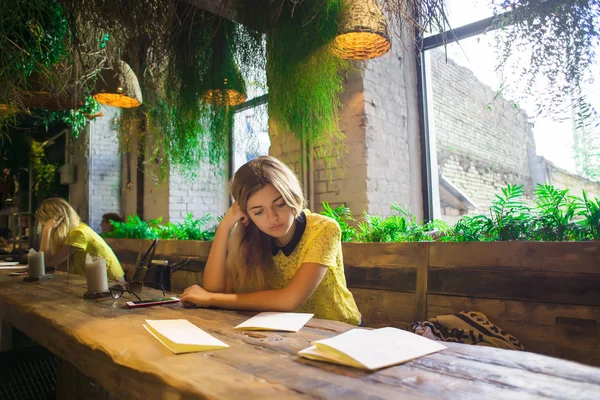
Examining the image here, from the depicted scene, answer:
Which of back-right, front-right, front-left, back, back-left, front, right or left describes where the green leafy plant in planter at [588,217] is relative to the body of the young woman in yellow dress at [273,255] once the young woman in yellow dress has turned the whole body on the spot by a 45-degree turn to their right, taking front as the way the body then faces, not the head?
back

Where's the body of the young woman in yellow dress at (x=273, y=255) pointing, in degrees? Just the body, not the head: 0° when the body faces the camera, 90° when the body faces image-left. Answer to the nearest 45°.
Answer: approximately 45°

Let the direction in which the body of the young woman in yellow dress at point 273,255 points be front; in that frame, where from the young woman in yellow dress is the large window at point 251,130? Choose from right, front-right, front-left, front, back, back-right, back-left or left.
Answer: back-right

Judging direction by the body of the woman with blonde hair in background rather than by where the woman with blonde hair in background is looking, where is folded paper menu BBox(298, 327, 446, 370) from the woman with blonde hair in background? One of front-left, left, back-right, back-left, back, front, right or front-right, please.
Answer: left

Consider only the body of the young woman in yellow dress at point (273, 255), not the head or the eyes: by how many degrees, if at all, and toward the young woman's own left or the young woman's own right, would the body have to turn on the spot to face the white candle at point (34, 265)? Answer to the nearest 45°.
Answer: approximately 90° to the young woman's own right

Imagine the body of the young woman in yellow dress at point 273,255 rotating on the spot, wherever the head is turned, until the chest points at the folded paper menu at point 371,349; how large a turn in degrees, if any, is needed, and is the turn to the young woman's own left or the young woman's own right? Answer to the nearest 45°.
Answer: approximately 45° to the young woman's own left

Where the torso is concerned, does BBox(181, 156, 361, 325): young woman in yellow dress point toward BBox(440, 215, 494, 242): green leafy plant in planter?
no

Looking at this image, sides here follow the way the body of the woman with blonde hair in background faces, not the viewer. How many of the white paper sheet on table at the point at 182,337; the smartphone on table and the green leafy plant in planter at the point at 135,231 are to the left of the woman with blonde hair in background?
2

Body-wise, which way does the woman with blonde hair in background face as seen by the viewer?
to the viewer's left

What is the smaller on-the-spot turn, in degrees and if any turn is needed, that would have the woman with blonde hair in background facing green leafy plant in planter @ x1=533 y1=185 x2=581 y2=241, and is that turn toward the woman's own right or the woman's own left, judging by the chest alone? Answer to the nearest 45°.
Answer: approximately 135° to the woman's own left
